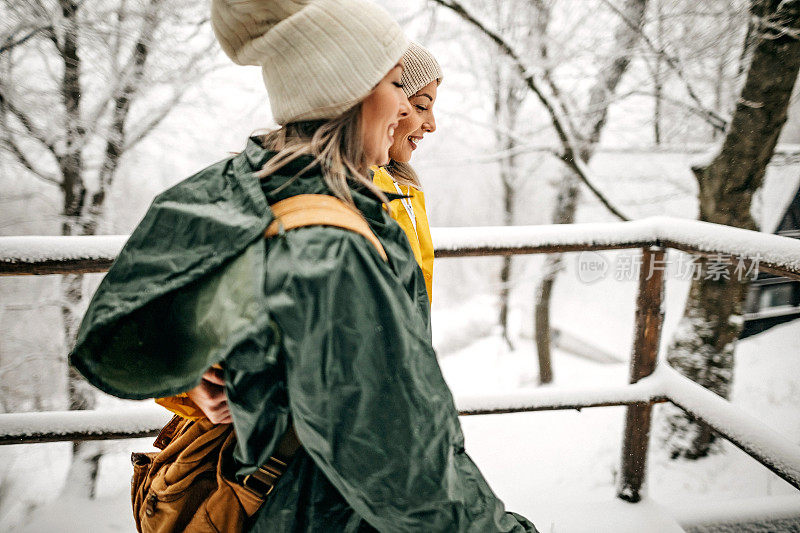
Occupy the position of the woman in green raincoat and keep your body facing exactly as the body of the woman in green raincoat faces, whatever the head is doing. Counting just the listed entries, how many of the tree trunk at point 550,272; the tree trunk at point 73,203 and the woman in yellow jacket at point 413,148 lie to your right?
0

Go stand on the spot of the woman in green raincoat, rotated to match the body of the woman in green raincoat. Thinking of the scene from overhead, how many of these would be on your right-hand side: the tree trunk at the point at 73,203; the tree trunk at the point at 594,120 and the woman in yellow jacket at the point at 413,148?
0

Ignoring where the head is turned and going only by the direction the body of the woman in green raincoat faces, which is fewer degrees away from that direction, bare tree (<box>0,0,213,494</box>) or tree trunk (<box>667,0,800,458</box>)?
the tree trunk

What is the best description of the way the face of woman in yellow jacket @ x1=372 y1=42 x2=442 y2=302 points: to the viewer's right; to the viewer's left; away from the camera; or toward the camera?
to the viewer's right

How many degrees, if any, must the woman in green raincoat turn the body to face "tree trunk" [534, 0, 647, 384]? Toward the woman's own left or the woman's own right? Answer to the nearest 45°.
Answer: approximately 45° to the woman's own left

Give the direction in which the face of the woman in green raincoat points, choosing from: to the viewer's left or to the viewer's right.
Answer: to the viewer's right

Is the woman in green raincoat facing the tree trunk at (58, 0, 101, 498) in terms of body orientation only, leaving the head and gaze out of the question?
no

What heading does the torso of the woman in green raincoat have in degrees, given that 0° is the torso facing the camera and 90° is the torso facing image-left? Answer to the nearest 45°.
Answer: approximately 270°

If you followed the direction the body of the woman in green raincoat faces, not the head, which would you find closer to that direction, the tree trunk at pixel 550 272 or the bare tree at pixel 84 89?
the tree trunk

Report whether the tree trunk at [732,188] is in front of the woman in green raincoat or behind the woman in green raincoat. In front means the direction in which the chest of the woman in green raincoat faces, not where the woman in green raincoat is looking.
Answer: in front

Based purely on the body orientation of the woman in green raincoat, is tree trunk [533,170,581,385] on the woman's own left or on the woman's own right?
on the woman's own left

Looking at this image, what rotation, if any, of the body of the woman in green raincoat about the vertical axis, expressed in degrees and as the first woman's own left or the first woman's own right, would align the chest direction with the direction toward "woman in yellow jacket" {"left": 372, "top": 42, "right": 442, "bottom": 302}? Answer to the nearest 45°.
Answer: approximately 45° to the first woman's own left

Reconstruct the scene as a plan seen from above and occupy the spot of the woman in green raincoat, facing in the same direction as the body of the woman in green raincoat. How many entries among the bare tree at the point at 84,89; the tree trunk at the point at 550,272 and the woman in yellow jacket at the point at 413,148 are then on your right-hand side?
0

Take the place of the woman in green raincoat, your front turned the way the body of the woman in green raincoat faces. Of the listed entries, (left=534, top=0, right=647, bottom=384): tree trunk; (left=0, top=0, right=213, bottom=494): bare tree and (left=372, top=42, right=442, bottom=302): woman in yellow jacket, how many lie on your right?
0
